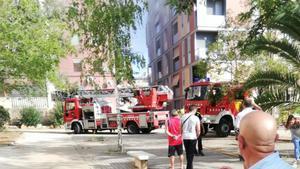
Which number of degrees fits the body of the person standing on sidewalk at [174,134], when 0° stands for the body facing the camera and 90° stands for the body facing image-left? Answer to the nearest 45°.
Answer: approximately 180°

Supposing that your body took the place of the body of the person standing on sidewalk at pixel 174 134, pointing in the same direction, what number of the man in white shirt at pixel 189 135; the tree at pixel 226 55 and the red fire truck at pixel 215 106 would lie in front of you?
2

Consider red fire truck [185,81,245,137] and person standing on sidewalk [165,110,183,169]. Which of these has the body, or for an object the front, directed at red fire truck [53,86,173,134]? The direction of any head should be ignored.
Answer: the person standing on sidewalk

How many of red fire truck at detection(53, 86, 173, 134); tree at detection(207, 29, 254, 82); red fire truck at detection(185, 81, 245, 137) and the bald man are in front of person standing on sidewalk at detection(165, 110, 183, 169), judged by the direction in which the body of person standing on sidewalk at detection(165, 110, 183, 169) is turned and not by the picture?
3

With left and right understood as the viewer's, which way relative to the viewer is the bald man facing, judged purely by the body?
facing away from the viewer and to the left of the viewer

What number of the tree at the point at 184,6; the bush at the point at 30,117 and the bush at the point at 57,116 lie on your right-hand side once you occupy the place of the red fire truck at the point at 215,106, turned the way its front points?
2

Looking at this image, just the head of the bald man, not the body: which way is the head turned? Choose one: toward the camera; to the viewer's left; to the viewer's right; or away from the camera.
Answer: away from the camera

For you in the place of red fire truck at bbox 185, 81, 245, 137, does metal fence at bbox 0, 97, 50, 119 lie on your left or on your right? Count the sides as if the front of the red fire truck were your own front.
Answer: on your right

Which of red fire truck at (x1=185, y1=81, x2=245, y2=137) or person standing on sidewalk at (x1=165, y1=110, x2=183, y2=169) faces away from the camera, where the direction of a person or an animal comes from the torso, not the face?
the person standing on sidewalk

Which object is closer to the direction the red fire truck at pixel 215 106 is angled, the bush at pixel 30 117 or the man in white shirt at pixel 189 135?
the man in white shirt

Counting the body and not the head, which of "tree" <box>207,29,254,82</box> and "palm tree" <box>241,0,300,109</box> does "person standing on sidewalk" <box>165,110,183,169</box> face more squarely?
the tree

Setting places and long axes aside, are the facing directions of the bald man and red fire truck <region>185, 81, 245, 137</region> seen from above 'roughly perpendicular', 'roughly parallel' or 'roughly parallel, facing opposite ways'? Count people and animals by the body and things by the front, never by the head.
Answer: roughly perpendicular

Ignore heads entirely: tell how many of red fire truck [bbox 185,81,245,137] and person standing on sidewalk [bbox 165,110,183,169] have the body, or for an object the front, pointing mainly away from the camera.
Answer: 1

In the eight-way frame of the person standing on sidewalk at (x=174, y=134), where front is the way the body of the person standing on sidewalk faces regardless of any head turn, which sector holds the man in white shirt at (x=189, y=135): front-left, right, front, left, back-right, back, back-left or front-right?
back-right

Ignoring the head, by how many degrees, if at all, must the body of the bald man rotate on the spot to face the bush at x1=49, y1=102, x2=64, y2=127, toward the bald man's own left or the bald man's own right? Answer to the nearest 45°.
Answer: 0° — they already face it
